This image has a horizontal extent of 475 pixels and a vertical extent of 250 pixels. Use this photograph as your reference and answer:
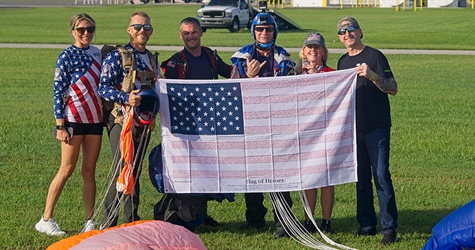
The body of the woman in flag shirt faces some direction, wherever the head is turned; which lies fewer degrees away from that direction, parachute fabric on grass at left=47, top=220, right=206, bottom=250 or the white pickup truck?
the parachute fabric on grass

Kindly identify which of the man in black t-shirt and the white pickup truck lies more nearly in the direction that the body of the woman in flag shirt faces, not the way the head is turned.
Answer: the man in black t-shirt

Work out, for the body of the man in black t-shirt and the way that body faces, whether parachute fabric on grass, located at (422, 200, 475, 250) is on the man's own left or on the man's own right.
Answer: on the man's own left

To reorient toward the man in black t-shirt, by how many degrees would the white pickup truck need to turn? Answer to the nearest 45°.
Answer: approximately 45° to its left

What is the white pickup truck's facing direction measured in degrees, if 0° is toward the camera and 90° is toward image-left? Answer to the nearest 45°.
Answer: approximately 45°

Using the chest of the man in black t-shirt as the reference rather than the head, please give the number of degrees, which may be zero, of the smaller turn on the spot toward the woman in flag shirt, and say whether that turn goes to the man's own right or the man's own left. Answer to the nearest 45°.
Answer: approximately 45° to the man's own right

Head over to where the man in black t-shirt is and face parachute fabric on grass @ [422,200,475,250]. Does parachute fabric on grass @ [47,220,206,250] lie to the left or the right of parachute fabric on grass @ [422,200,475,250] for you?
right
